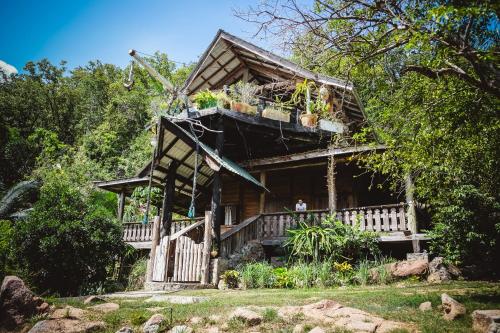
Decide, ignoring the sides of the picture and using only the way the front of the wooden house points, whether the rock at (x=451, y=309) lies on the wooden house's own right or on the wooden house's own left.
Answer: on the wooden house's own left

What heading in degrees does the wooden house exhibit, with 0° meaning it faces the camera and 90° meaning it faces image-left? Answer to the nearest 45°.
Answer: approximately 45°

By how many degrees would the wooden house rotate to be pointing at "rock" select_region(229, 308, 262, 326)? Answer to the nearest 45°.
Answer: approximately 45° to its left

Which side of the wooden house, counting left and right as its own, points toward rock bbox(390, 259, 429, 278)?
left

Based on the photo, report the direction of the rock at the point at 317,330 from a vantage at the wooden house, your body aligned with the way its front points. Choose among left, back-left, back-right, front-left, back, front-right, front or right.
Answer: front-left

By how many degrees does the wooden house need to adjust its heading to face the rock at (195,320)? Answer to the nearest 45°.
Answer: approximately 45° to its left
